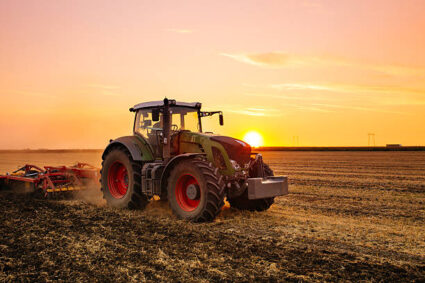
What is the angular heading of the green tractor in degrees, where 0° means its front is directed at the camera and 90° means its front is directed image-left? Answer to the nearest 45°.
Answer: approximately 315°

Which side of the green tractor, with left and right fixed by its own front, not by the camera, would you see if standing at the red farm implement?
back
